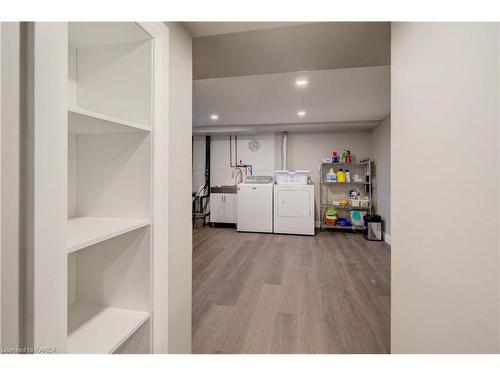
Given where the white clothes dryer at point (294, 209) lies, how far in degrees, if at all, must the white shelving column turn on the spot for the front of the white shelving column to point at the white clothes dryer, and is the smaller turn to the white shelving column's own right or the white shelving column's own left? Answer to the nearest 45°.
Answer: approximately 90° to the white shelving column's own left

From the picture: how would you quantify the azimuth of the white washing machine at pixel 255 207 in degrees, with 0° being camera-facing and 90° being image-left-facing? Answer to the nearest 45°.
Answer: approximately 0°

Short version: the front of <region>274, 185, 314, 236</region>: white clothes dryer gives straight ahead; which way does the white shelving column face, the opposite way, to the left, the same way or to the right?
to the left

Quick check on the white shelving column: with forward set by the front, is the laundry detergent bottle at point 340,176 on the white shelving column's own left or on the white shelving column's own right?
on the white shelving column's own left

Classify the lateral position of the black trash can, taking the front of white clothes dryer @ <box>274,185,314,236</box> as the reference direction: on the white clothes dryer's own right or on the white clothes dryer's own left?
on the white clothes dryer's own left

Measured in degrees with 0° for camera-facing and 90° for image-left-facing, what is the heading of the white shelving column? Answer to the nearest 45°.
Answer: approximately 315°

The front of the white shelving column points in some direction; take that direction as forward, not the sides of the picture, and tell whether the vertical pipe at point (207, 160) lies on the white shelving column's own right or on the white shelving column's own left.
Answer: on the white shelving column's own left

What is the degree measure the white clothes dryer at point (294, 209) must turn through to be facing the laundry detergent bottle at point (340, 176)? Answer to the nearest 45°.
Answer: approximately 135° to its left

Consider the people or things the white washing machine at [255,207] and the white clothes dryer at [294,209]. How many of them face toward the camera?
2

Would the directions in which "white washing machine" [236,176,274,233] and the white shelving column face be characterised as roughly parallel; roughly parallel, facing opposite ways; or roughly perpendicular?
roughly perpendicular
